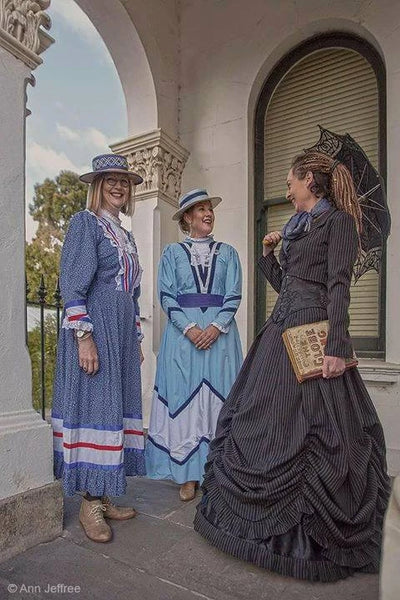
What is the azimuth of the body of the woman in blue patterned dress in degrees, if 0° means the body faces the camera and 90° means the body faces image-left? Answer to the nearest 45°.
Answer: approximately 315°

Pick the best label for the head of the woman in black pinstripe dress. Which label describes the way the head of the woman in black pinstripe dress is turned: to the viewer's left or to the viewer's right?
to the viewer's left

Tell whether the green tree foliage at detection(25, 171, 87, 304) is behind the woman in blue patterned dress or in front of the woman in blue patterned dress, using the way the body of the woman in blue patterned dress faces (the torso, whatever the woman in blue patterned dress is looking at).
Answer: behind

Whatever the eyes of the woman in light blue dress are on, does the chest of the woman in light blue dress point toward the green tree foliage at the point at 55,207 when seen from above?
no

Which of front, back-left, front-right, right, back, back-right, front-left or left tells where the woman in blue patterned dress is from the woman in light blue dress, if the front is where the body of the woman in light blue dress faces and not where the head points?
front-right

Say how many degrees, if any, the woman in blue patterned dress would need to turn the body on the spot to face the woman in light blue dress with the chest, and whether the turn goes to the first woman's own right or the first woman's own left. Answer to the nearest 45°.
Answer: approximately 90° to the first woman's own left

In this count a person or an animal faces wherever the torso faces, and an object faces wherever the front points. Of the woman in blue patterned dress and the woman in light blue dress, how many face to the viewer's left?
0

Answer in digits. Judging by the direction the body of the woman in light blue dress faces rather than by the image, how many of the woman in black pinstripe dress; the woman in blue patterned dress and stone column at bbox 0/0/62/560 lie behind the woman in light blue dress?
0

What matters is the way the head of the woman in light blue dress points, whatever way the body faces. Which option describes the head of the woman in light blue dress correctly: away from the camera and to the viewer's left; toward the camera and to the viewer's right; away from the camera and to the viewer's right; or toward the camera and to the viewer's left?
toward the camera and to the viewer's right

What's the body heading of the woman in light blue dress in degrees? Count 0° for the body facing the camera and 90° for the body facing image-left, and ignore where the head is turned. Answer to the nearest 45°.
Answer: approximately 0°
